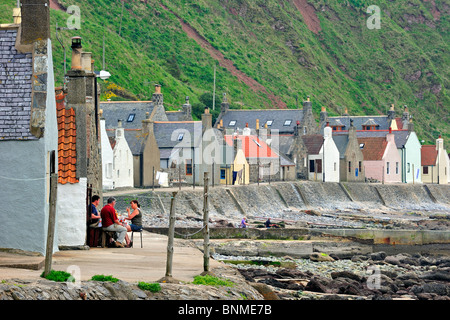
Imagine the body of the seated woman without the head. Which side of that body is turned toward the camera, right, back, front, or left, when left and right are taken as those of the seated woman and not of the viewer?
left

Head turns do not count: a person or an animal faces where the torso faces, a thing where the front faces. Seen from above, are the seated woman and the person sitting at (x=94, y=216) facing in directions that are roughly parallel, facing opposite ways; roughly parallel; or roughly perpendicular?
roughly parallel, facing opposite ways

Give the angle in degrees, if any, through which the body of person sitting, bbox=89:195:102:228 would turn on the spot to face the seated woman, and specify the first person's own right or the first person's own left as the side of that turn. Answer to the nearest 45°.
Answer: approximately 45° to the first person's own left

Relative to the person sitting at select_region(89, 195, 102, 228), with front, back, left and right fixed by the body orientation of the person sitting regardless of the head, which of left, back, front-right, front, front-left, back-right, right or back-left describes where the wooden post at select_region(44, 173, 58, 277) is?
right

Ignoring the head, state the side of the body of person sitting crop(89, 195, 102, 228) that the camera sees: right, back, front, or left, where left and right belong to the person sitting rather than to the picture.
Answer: right

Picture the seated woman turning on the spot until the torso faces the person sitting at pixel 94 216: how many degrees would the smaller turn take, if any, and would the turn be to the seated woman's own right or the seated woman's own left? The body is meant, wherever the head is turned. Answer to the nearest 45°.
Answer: approximately 45° to the seated woman's own left

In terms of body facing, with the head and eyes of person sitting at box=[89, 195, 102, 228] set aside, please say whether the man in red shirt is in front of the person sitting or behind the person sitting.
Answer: in front

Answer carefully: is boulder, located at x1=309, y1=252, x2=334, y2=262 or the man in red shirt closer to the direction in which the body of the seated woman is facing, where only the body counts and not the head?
the man in red shirt

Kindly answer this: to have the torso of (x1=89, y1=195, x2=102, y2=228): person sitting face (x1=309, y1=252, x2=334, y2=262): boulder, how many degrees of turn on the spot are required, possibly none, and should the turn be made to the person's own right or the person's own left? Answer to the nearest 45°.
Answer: approximately 45° to the person's own left

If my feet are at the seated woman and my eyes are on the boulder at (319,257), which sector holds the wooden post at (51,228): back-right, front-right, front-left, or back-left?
back-right

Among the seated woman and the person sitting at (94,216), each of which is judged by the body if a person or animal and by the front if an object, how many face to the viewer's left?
1

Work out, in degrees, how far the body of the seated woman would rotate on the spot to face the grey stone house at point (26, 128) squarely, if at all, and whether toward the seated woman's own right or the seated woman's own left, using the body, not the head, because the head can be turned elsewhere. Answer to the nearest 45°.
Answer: approximately 45° to the seated woman's own left

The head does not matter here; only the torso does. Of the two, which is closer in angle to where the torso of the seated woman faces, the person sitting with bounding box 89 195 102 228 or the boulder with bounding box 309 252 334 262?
the person sitting
